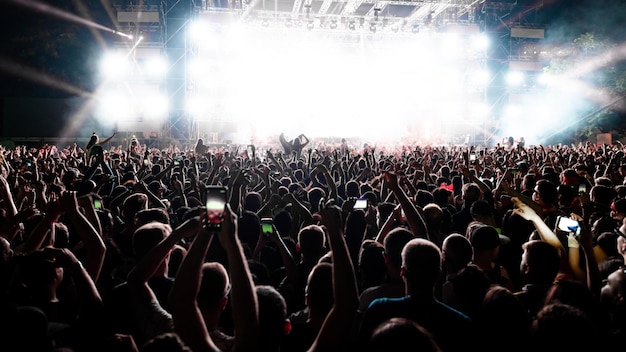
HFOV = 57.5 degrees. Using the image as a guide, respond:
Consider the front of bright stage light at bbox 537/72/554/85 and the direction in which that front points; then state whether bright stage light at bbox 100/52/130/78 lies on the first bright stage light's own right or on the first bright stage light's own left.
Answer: on the first bright stage light's own right

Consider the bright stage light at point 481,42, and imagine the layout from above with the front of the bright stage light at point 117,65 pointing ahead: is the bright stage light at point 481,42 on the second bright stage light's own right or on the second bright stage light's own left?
on the second bright stage light's own left

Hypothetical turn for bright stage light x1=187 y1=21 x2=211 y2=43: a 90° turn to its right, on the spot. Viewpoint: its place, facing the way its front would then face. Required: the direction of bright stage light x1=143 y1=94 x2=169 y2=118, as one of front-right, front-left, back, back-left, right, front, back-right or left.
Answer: front-right

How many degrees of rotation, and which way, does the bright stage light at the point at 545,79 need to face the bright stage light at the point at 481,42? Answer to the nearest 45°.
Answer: approximately 45° to its right

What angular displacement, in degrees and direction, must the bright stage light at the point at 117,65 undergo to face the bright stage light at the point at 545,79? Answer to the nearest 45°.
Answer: approximately 90° to its left

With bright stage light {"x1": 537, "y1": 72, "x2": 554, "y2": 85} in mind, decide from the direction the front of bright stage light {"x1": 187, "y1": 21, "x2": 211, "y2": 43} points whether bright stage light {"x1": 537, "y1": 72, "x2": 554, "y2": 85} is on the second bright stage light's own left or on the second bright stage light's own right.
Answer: on the second bright stage light's own left

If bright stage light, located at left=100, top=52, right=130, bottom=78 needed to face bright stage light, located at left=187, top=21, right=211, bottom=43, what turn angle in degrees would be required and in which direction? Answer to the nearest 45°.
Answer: approximately 45° to its left

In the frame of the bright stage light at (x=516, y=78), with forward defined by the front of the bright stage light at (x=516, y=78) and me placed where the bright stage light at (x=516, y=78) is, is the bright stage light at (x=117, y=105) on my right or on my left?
on my right

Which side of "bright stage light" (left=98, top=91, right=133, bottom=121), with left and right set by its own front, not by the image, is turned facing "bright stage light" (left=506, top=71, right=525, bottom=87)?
left

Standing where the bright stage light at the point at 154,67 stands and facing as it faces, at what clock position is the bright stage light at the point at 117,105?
the bright stage light at the point at 117,105 is roughly at 4 o'clock from the bright stage light at the point at 154,67.

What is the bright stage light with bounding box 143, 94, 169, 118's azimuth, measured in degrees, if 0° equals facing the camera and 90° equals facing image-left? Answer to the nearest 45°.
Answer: approximately 0°

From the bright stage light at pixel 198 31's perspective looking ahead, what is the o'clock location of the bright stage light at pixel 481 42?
the bright stage light at pixel 481 42 is roughly at 9 o'clock from the bright stage light at pixel 198 31.

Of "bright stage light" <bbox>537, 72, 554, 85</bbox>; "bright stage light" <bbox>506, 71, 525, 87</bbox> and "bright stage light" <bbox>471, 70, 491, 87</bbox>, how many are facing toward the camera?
3

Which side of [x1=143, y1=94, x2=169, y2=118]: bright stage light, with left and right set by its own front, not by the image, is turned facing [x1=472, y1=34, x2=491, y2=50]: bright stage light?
left

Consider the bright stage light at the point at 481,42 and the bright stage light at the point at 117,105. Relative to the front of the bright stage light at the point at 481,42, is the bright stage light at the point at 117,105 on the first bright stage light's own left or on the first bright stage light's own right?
on the first bright stage light's own right
